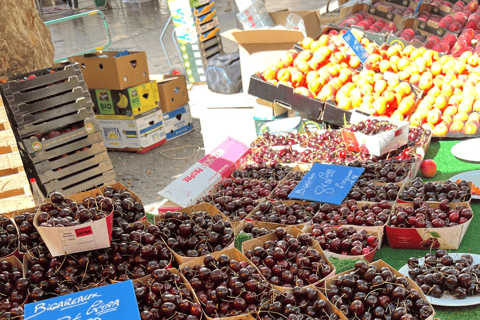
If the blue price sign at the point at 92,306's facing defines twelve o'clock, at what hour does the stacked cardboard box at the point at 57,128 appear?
The stacked cardboard box is roughly at 6 o'clock from the blue price sign.

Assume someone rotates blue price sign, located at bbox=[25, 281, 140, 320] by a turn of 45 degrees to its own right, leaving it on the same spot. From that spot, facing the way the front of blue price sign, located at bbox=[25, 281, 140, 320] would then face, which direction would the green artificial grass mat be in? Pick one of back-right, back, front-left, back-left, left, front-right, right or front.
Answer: back-left

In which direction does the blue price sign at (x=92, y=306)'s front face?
toward the camera

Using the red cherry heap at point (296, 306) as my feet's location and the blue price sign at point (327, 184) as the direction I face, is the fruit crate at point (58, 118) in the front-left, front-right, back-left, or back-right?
front-left

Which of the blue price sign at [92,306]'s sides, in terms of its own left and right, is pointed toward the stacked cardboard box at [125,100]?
back

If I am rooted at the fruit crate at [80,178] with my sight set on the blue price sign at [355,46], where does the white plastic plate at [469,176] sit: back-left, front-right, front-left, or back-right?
front-right

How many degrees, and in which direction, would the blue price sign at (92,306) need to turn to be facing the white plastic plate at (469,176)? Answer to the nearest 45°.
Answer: approximately 90° to its left

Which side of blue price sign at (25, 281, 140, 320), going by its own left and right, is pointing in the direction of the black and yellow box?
back

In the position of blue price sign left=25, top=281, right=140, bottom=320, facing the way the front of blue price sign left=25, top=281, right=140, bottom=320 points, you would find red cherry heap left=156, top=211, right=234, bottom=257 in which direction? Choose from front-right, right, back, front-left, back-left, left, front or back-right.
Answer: back-left

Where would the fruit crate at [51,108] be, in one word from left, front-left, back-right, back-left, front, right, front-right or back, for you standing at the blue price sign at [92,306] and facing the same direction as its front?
back

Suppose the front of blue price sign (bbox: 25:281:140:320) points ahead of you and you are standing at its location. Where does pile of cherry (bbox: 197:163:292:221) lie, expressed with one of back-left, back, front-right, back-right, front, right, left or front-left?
back-left

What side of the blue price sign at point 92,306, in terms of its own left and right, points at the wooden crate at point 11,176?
back

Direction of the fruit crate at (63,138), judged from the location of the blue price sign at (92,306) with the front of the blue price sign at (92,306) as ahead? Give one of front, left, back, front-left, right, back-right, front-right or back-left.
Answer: back

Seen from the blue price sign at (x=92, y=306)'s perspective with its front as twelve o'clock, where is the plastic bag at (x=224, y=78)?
The plastic bag is roughly at 7 o'clock from the blue price sign.

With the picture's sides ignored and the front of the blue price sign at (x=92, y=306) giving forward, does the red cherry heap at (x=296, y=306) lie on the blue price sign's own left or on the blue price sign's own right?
on the blue price sign's own left
